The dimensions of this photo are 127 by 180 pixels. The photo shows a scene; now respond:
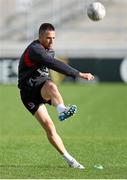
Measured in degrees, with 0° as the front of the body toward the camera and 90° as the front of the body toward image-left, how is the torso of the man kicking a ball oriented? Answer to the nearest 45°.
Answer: approximately 315°

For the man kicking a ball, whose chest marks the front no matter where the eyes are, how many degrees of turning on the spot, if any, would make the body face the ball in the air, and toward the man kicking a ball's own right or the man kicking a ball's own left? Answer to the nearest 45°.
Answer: approximately 90° to the man kicking a ball's own left
